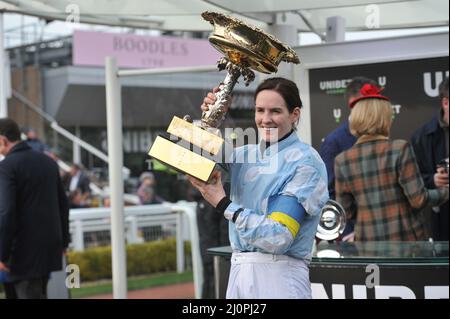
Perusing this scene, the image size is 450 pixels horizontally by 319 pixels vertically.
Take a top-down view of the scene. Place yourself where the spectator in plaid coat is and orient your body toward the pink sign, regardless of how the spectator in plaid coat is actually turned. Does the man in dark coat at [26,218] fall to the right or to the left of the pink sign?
left

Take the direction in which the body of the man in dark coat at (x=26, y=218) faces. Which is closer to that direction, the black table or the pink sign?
the pink sign

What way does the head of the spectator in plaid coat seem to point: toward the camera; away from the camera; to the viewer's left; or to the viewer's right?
away from the camera

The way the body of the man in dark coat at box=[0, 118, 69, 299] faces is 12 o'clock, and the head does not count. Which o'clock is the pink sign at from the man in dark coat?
The pink sign is roughly at 2 o'clock from the man in dark coat.

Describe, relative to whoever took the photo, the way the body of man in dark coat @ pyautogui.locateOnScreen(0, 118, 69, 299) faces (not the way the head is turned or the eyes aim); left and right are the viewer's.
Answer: facing away from the viewer and to the left of the viewer

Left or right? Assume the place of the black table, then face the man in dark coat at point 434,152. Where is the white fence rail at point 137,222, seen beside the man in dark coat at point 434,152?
left
